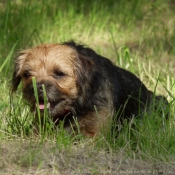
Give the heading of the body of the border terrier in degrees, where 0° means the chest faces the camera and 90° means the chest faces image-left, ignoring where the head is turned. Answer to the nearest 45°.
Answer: approximately 45°
